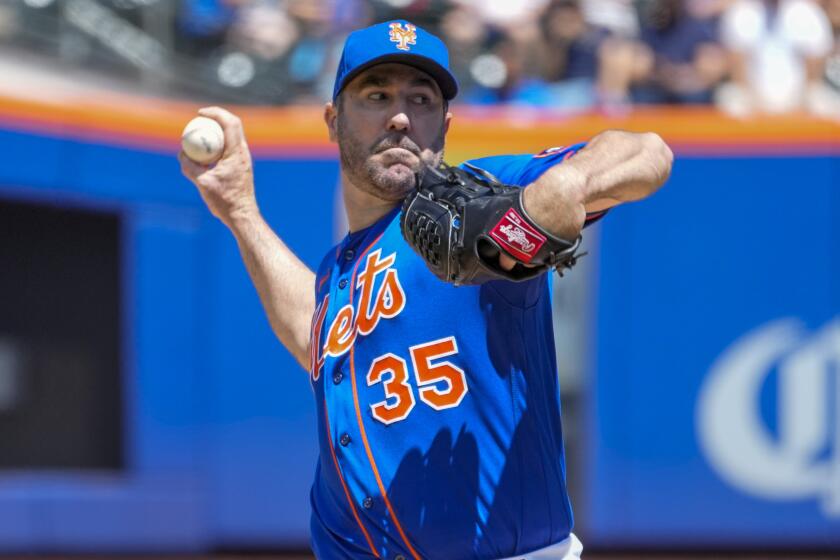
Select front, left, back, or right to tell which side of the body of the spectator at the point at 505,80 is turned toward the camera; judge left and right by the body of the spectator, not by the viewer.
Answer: front

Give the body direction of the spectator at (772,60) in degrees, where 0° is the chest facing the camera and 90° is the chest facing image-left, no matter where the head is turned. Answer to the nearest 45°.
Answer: approximately 0°

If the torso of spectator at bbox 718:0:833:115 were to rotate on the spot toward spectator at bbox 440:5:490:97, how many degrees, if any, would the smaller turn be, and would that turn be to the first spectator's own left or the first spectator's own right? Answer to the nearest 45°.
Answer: approximately 90° to the first spectator's own right

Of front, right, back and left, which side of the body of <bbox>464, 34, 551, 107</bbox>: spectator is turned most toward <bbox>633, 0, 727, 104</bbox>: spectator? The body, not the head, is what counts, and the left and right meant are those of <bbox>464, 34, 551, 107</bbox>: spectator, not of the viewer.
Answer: left

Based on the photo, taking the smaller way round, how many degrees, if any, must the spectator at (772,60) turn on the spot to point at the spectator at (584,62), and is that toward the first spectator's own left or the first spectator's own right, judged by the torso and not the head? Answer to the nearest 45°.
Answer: approximately 90° to the first spectator's own right

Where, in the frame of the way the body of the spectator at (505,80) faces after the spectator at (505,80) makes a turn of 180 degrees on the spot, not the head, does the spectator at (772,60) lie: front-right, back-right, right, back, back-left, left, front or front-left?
right

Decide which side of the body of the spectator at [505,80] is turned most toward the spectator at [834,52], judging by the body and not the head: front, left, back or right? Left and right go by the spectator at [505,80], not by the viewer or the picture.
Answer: left

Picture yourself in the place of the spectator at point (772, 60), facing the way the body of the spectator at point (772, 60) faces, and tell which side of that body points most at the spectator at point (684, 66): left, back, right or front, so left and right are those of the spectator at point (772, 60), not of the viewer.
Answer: right
